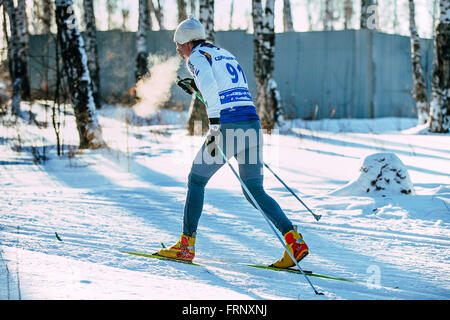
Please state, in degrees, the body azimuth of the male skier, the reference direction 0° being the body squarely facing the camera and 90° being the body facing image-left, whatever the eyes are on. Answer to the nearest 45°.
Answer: approximately 135°

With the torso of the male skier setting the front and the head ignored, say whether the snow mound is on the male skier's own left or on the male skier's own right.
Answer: on the male skier's own right

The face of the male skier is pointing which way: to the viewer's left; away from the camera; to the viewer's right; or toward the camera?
to the viewer's left
